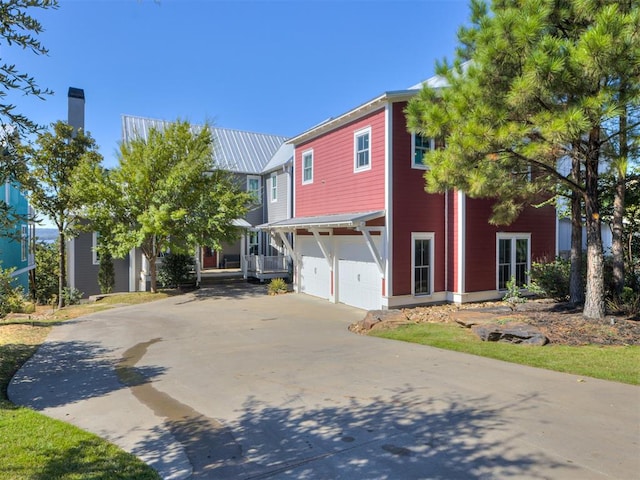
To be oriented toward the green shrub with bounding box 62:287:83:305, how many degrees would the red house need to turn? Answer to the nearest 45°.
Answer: approximately 45° to its right

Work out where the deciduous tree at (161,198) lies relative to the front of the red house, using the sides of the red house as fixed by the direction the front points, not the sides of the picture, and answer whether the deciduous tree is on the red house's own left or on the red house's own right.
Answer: on the red house's own right

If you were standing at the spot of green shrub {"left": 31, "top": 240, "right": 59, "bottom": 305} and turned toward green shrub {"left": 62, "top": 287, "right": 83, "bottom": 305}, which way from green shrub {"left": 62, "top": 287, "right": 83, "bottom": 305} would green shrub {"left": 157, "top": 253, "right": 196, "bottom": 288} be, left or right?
left

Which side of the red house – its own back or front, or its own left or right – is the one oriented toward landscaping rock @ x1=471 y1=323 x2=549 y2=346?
left

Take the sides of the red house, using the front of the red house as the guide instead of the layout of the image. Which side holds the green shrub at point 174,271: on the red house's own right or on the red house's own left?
on the red house's own right

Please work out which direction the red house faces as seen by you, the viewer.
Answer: facing the viewer and to the left of the viewer

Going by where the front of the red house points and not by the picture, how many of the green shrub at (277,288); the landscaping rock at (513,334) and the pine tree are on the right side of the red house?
1

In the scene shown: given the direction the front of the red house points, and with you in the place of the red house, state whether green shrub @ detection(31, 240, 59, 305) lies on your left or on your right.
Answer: on your right

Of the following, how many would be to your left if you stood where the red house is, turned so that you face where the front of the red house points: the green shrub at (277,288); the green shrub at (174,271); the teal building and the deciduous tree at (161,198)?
0

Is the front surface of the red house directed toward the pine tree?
no

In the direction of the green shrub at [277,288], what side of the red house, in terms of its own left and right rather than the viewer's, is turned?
right

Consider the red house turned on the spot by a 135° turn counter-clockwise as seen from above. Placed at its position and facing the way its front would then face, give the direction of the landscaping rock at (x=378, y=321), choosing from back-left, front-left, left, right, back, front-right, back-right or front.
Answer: right
